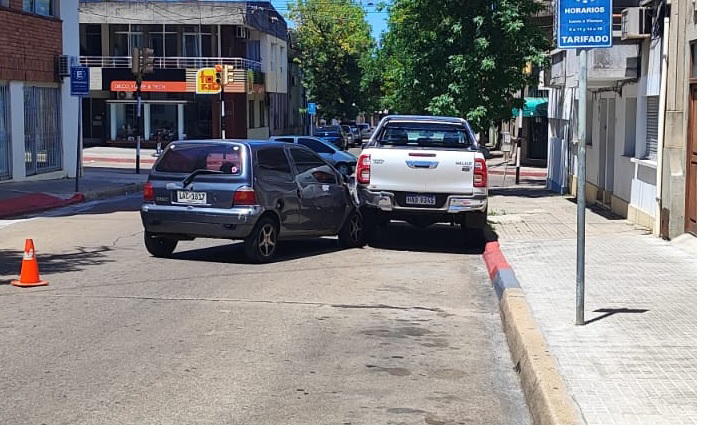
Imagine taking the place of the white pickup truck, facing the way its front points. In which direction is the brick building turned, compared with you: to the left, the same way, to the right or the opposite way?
to the right

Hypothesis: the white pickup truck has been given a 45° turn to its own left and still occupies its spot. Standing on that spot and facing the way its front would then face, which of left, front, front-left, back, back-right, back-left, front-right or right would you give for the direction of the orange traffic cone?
left

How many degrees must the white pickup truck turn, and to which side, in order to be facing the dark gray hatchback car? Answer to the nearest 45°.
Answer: approximately 135° to its left

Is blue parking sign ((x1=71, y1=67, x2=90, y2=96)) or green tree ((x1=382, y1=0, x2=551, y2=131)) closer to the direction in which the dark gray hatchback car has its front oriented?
the green tree

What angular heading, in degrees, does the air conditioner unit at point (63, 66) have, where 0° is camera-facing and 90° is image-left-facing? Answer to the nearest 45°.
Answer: approximately 315°

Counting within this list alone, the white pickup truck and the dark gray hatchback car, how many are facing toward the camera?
0

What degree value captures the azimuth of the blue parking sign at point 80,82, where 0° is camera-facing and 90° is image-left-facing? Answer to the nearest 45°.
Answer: approximately 0°

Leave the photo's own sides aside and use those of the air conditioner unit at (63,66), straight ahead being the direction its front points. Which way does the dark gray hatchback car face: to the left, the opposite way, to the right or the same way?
to the left

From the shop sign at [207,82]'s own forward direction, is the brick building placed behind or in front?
in front

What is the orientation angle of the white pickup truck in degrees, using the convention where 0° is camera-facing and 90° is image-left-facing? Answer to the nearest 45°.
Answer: approximately 180°

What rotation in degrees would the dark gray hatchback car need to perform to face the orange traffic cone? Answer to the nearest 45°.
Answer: approximately 180°
